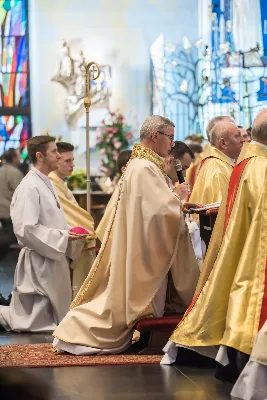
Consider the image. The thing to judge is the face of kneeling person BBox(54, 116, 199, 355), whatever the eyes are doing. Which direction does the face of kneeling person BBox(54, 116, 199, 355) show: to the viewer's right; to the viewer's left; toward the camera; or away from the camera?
to the viewer's right

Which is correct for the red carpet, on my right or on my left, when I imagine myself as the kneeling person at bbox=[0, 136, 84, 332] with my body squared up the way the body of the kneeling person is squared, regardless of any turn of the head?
on my right

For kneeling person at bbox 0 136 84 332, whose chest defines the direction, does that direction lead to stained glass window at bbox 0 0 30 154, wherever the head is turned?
no

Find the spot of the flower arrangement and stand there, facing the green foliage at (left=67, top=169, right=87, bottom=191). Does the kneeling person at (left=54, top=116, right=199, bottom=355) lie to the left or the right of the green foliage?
left

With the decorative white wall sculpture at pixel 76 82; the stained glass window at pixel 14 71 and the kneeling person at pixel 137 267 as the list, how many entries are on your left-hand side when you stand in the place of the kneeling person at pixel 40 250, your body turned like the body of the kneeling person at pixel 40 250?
2

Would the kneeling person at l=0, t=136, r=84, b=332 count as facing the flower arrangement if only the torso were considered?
no

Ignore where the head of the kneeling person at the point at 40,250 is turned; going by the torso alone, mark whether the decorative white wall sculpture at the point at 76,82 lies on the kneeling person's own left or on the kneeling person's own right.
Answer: on the kneeling person's own left

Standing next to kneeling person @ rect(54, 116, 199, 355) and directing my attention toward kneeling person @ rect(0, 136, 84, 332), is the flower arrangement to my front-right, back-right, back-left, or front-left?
front-right

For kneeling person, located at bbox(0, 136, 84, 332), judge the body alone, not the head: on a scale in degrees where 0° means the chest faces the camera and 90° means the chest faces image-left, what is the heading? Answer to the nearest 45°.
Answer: approximately 270°

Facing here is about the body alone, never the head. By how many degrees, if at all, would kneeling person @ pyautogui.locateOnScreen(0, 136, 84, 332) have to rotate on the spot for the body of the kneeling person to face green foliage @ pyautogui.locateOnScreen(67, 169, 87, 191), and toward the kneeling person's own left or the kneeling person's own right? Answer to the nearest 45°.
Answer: approximately 90° to the kneeling person's own left

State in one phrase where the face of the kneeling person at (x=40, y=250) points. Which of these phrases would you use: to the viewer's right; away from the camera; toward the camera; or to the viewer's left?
to the viewer's right
